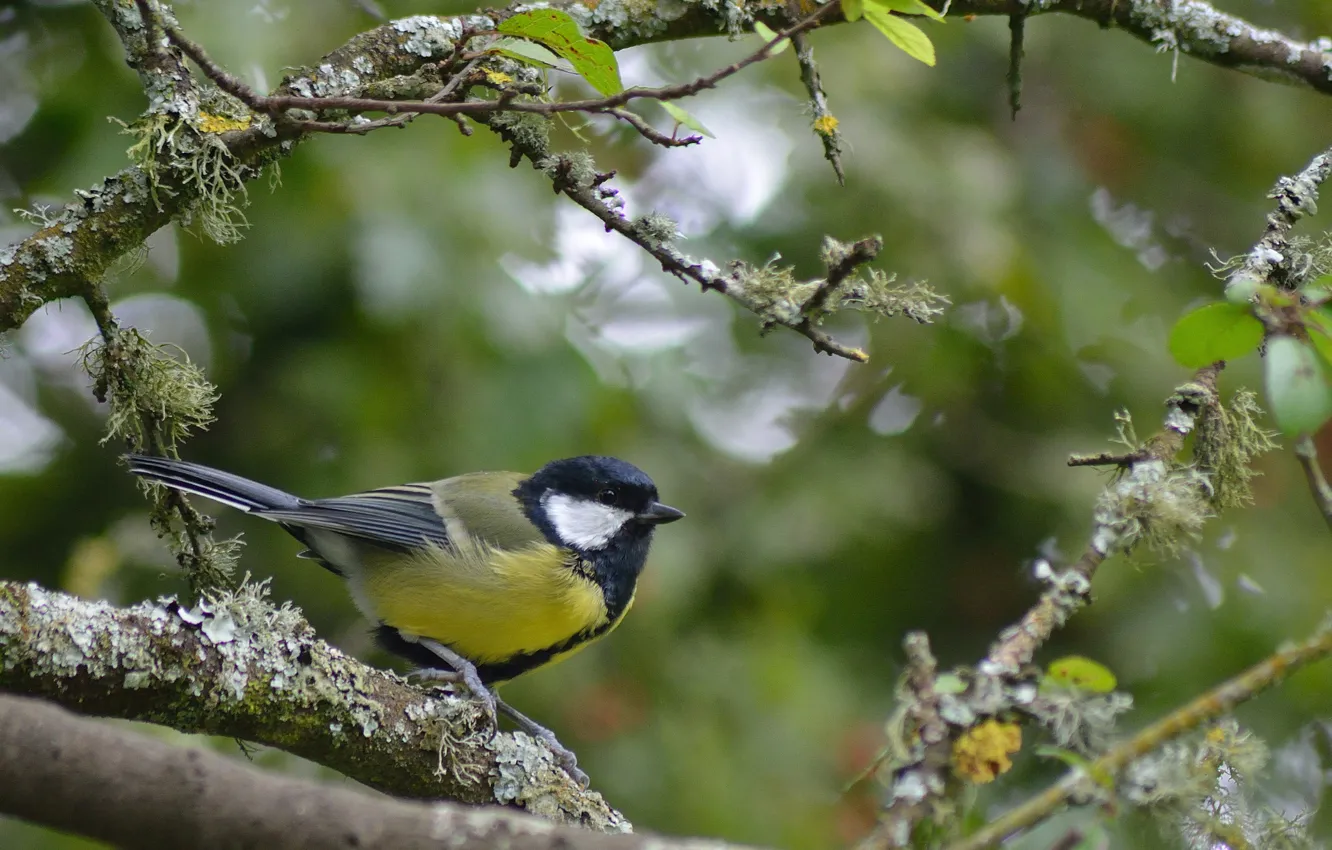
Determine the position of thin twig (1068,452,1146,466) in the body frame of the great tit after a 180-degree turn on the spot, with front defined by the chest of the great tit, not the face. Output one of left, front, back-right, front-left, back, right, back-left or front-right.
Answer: back-left

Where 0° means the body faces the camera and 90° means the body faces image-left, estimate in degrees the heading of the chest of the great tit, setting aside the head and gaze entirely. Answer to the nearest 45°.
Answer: approximately 270°
